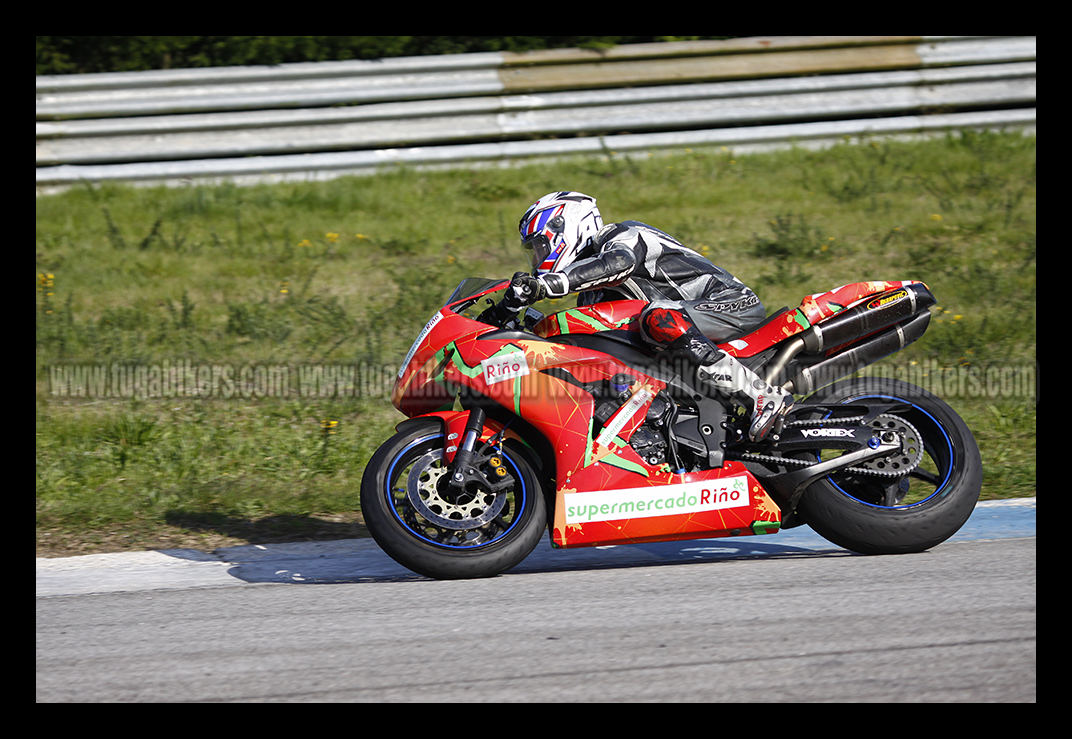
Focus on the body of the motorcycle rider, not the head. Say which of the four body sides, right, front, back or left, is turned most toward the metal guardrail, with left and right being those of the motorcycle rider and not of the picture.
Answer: right

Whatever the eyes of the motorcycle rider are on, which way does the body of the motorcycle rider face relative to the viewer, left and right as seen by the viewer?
facing to the left of the viewer

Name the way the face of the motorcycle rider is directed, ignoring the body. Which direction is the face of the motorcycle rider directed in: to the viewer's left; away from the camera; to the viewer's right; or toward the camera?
to the viewer's left

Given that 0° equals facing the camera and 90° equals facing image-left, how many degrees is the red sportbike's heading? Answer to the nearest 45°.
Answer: approximately 90°
